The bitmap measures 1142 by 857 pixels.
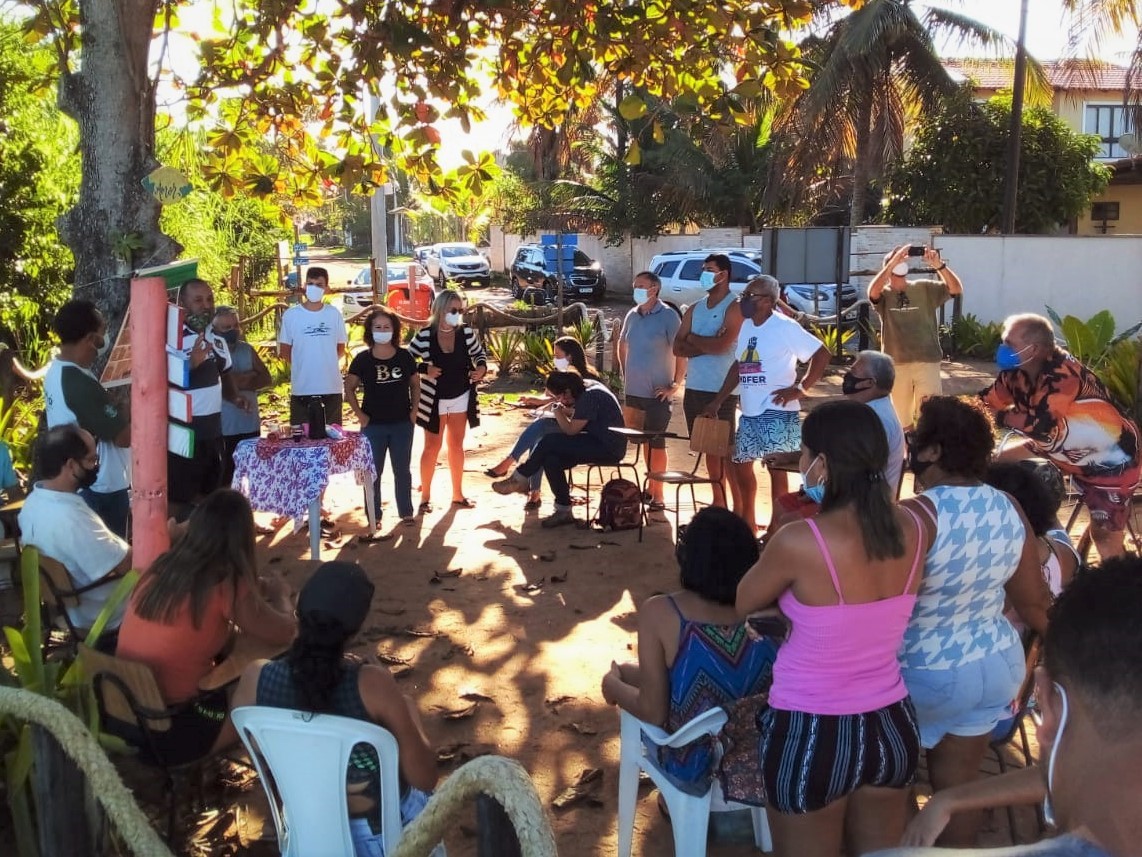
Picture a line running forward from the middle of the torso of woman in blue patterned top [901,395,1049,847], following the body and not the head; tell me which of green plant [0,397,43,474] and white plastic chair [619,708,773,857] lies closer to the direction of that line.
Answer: the green plant

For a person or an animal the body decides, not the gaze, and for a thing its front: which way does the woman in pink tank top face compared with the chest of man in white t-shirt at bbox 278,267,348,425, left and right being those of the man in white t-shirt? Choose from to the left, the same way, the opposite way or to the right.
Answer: the opposite way

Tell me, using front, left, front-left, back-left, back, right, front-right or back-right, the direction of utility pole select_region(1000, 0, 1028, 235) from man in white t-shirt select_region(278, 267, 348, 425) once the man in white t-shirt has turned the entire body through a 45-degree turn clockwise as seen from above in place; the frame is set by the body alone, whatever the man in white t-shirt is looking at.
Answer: back

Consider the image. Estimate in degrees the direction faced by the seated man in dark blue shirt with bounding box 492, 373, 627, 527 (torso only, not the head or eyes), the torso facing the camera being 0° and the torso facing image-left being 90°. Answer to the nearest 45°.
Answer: approximately 90°

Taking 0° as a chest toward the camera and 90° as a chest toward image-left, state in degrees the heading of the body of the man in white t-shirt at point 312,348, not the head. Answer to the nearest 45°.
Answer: approximately 0°

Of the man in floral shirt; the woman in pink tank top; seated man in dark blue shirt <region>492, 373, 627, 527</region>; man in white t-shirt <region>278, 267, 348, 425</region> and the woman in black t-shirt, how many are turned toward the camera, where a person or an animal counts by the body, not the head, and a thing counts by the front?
2

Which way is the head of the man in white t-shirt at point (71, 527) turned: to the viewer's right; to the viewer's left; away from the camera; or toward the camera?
to the viewer's right
